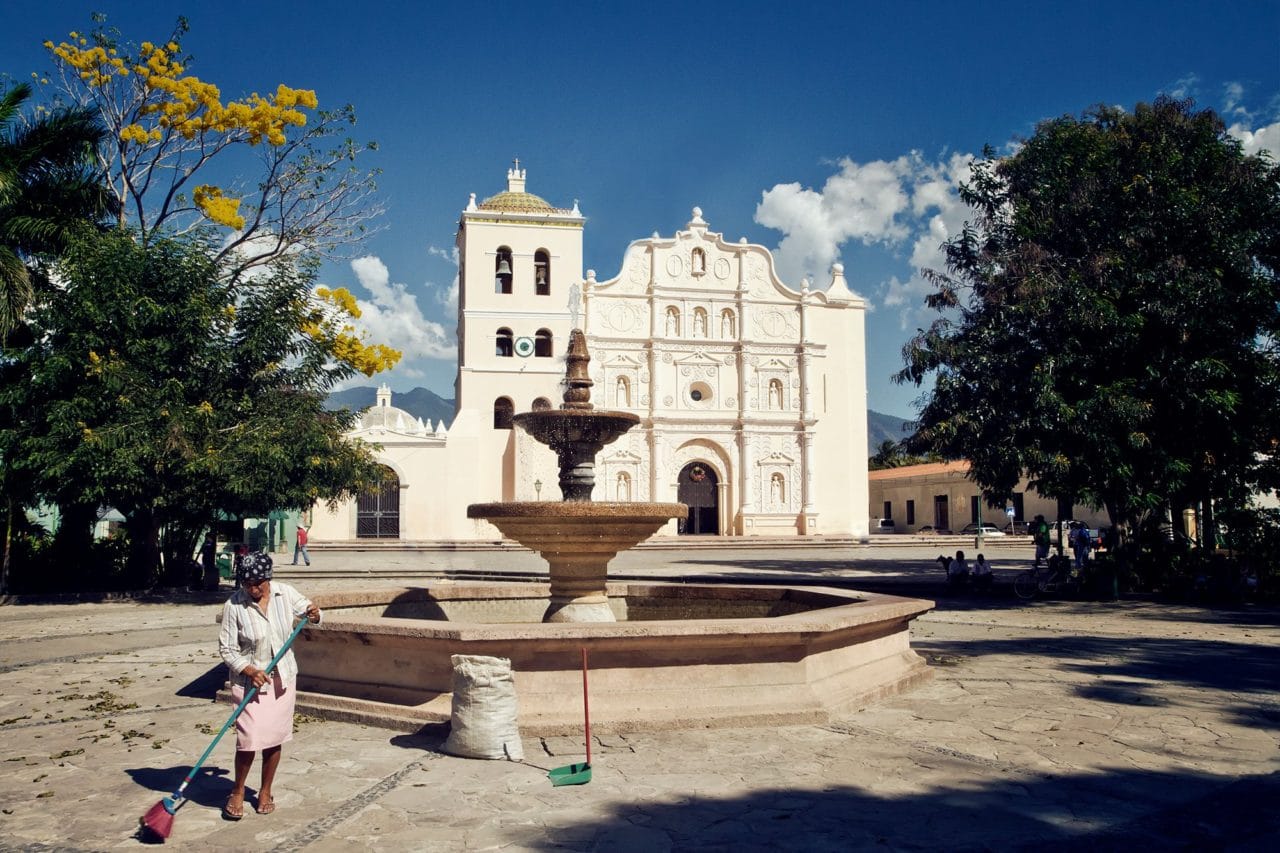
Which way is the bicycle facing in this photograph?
to the viewer's left

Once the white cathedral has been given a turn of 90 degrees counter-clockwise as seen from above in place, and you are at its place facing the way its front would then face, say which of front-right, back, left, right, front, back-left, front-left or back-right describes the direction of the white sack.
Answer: right

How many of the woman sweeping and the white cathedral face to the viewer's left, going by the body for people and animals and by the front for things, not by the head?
0

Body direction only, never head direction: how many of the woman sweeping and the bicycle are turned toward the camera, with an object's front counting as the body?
1

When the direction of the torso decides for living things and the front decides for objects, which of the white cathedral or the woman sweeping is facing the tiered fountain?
the white cathedral

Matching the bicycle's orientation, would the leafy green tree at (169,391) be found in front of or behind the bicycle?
in front

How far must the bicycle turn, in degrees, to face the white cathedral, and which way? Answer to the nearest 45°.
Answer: approximately 45° to its right

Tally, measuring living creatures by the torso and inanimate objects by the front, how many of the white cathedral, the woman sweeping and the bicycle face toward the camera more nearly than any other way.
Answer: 2

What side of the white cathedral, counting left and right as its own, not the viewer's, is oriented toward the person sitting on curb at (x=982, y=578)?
front
